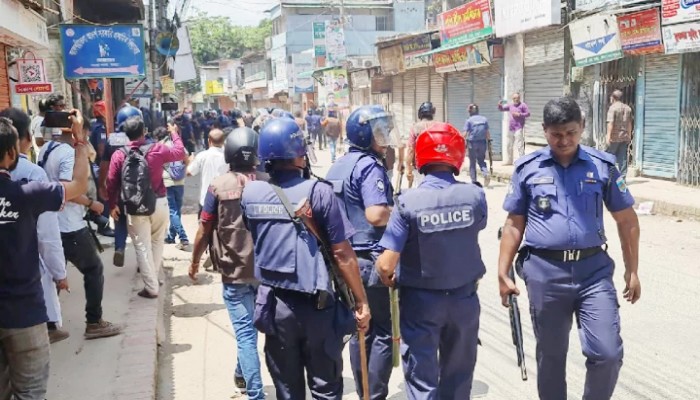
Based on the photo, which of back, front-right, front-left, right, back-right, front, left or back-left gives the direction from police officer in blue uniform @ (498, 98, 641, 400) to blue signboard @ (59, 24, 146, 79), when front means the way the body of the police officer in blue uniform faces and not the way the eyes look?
back-right

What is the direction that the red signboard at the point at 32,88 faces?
toward the camera

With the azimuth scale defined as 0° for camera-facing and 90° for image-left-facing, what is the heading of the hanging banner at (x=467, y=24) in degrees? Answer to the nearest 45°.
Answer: approximately 45°

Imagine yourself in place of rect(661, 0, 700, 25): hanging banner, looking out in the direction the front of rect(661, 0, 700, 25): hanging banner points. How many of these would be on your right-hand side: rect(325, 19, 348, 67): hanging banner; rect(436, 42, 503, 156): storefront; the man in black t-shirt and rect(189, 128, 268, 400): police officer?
2

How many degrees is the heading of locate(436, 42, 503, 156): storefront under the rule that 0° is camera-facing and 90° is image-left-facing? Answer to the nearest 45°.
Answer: approximately 45°

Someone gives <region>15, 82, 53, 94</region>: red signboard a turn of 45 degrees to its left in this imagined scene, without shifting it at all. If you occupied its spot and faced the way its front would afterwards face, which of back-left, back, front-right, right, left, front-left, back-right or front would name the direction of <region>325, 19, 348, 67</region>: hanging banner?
left

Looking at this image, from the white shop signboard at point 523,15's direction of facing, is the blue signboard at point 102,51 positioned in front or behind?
in front

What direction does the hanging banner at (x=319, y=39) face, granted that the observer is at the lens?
facing the viewer

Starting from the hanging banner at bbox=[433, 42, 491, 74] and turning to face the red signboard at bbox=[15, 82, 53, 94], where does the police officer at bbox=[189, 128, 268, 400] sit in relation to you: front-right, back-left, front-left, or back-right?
front-left

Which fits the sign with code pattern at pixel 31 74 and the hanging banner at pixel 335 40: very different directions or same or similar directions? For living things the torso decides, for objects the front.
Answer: same or similar directions

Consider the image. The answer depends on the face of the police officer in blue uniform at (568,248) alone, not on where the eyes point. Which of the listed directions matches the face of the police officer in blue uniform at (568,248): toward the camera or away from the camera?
toward the camera

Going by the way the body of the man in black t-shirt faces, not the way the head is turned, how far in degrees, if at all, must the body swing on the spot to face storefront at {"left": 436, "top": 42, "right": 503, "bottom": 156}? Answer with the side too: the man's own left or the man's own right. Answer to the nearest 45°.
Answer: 0° — they already face it

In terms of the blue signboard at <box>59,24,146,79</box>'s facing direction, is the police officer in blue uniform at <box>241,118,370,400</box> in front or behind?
in front

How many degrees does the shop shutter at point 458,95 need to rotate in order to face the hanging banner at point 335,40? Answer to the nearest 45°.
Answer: approximately 90° to its right

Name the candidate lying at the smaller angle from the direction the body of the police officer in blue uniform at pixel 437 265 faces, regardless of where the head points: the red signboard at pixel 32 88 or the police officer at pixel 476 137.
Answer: the police officer
